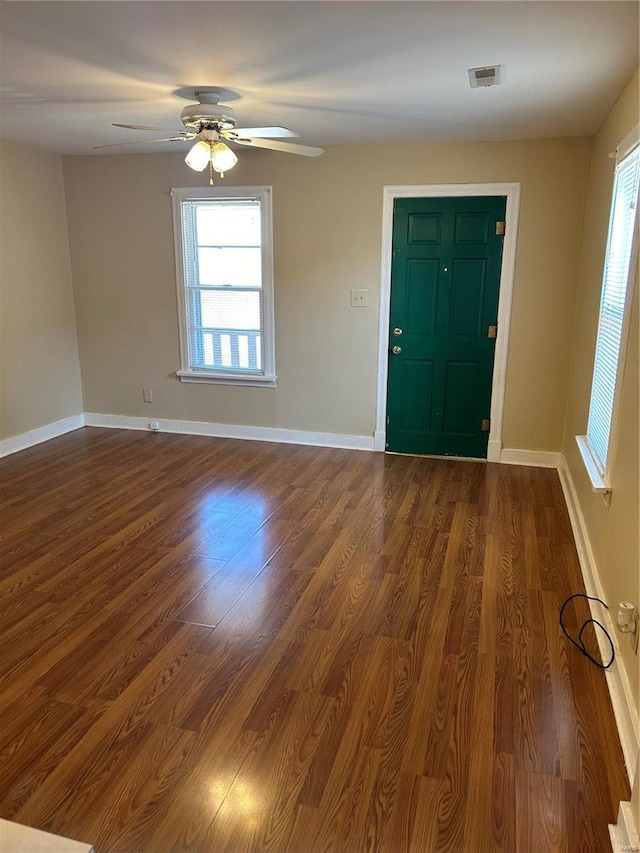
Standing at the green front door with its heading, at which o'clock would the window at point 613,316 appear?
The window is roughly at 11 o'clock from the green front door.

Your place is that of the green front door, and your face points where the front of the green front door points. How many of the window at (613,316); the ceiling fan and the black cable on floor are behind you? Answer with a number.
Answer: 0

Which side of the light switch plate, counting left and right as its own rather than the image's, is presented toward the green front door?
left

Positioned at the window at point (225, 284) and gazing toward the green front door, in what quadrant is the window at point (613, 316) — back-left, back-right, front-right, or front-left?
front-right

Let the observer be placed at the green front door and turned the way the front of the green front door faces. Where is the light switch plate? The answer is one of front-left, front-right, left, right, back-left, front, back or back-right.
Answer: right

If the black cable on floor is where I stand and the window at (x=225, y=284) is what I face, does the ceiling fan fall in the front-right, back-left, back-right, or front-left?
front-left

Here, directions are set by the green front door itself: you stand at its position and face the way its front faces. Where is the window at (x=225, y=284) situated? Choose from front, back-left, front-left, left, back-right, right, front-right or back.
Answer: right

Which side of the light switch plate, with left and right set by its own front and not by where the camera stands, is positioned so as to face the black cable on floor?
front

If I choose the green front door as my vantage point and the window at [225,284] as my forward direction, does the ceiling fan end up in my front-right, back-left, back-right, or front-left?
front-left

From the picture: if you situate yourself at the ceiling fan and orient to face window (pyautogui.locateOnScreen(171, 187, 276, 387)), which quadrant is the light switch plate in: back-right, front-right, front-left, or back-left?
front-right

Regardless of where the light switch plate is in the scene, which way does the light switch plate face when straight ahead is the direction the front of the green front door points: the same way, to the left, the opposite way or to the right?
the same way

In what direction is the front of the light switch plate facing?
toward the camera

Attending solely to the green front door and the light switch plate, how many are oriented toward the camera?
2

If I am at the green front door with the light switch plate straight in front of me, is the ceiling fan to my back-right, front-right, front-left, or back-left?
front-left
